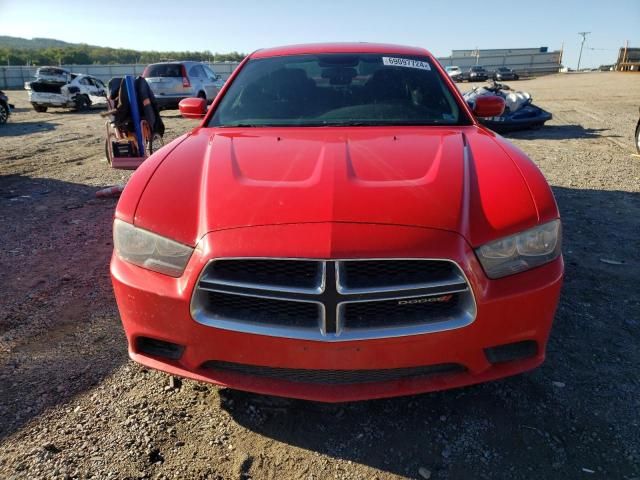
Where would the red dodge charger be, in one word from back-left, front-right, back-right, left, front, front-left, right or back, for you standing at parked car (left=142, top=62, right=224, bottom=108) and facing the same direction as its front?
back-right

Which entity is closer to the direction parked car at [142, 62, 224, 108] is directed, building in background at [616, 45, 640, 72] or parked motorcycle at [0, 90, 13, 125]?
the building in background

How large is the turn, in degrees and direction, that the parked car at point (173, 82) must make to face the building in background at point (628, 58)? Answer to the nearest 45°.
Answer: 0° — it already faces it

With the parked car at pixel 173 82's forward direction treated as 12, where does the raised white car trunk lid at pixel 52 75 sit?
the raised white car trunk lid at pixel 52 75 is roughly at 9 o'clock from the parked car at pixel 173 82.

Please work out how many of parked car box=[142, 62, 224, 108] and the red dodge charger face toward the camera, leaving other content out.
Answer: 1

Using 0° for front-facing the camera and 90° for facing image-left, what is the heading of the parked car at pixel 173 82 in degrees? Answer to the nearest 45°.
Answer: approximately 225°

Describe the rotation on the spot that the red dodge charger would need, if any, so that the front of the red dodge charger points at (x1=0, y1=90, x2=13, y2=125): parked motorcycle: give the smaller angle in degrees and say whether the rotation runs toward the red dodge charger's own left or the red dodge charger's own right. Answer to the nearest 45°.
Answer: approximately 135° to the red dodge charger's own right

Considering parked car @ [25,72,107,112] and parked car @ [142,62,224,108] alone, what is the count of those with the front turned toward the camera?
0

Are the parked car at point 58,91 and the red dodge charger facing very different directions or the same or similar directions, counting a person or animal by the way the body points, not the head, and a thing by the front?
very different directions

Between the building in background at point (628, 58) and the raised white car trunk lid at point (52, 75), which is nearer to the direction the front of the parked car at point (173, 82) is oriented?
the building in background

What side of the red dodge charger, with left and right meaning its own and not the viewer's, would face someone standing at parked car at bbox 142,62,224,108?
back
